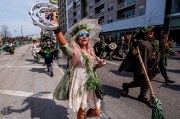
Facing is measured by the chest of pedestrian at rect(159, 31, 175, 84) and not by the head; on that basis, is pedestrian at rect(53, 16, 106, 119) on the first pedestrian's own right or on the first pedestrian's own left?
on the first pedestrian's own right

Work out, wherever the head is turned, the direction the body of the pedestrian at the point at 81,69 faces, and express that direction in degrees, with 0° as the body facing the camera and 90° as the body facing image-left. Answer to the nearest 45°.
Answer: approximately 315°

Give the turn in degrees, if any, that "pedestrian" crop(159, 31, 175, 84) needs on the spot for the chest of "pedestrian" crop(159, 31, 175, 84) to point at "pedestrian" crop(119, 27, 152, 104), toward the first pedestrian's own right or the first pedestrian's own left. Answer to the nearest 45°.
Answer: approximately 90° to the first pedestrian's own right

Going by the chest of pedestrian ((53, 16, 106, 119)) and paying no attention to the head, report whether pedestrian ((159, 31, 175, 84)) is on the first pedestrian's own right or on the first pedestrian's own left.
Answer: on the first pedestrian's own left

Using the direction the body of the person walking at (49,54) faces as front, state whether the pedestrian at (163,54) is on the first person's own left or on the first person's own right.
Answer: on the first person's own left

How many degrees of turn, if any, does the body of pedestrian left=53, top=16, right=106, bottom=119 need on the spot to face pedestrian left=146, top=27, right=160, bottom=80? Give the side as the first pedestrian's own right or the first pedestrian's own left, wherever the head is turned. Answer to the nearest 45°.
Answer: approximately 90° to the first pedestrian's own left

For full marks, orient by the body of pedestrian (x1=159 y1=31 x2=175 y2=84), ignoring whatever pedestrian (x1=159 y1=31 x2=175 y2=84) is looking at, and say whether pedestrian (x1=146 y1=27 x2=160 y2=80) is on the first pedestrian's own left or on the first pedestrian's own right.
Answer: on the first pedestrian's own right
